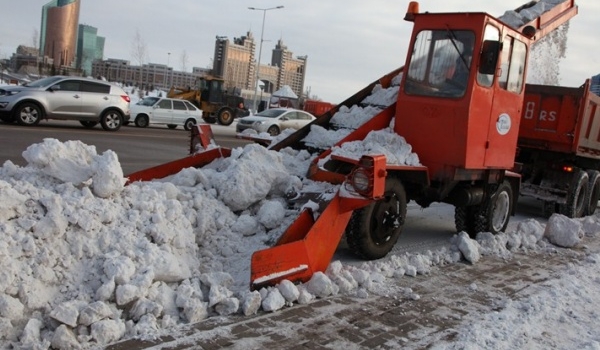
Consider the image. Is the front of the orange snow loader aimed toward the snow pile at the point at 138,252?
yes

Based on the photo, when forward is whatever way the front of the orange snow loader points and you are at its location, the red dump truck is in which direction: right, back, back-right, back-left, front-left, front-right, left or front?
back

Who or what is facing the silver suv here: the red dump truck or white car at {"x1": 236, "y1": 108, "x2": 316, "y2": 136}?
the white car

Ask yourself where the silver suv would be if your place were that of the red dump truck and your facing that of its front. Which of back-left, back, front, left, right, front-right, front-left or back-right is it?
back-left

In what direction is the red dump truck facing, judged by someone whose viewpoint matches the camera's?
facing away from the viewer and to the right of the viewer

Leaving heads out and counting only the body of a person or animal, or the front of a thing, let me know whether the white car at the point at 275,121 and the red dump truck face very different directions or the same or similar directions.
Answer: very different directions

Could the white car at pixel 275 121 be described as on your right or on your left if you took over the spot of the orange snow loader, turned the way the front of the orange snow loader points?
on your right

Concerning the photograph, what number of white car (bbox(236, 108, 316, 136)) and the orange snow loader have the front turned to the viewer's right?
0

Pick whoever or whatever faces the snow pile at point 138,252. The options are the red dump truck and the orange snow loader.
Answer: the orange snow loader

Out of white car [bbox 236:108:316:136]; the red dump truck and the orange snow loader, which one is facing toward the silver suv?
the white car

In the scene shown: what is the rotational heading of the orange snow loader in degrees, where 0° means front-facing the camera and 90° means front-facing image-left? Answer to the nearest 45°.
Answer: approximately 45°
